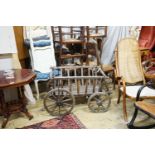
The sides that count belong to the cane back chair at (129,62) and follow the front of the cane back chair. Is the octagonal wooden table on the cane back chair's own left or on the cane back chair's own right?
on the cane back chair's own right

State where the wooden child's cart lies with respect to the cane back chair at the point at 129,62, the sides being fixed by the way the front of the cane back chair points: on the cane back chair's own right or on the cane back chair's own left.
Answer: on the cane back chair's own right

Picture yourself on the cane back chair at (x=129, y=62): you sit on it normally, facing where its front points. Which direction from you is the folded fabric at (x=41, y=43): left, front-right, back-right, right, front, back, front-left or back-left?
back-right
